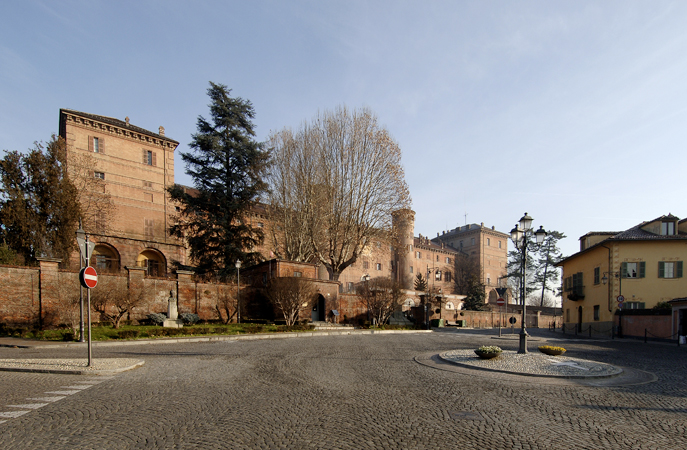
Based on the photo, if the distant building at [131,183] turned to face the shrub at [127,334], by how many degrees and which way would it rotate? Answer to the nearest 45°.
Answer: approximately 45° to its right

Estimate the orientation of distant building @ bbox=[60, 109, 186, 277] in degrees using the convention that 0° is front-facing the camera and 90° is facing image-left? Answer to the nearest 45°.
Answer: approximately 315°

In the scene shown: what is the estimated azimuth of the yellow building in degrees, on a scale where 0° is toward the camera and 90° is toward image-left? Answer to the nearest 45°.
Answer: approximately 45°

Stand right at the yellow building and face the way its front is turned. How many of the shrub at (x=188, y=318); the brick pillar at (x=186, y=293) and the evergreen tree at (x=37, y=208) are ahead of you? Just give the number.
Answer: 3

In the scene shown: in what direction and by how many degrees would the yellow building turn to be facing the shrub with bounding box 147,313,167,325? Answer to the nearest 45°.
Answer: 0° — it already faces it

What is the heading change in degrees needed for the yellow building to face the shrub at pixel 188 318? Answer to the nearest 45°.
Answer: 0° — it already faces it

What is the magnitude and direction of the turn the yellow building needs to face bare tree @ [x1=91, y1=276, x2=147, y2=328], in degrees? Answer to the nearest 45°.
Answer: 0° — it already faces it

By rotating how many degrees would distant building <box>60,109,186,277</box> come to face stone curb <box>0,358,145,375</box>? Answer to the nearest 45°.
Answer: approximately 45° to its right

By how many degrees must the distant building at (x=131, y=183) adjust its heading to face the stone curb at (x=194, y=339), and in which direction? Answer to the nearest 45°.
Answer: approximately 45° to its right
